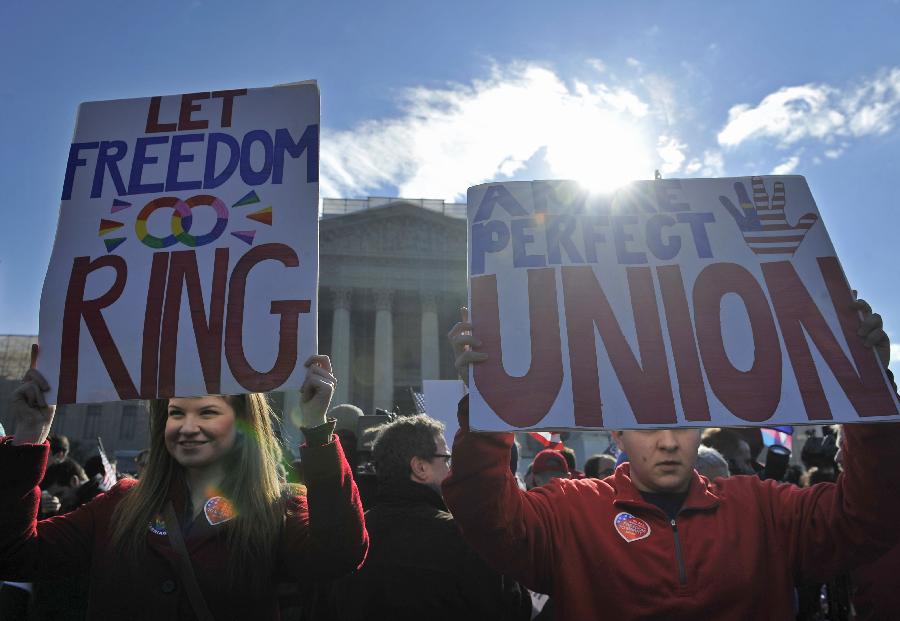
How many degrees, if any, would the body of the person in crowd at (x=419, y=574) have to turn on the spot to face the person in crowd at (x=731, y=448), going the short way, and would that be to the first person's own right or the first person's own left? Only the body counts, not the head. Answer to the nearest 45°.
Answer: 0° — they already face them

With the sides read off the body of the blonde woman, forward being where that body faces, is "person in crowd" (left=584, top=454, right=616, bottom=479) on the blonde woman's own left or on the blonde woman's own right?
on the blonde woman's own left

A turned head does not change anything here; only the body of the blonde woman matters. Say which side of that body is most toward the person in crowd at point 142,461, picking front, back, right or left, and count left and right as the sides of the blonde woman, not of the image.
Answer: back

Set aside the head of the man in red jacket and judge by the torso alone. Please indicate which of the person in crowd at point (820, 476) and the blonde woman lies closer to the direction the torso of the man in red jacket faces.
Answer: the blonde woman

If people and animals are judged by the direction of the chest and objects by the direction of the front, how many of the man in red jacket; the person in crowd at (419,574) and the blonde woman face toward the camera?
2

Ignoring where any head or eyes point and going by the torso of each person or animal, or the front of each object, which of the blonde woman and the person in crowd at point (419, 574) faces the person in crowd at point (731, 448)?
the person in crowd at point (419, 574)

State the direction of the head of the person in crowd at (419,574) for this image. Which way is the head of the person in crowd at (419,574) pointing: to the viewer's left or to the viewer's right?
to the viewer's right

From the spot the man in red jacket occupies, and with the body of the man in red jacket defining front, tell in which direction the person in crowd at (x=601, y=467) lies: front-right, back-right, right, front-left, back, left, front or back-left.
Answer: back

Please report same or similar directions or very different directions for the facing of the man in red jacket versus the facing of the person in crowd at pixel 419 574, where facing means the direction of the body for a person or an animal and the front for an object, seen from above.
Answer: very different directions

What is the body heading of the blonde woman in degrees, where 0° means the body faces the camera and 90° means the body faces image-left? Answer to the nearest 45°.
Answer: approximately 0°

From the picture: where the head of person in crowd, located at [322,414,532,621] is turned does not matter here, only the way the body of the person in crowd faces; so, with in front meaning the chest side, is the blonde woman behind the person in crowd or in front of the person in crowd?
behind
